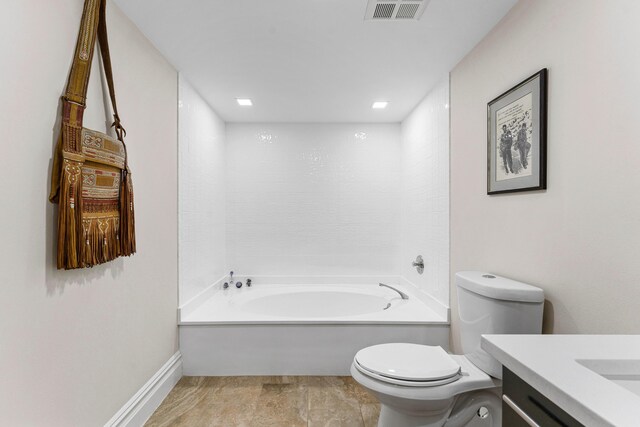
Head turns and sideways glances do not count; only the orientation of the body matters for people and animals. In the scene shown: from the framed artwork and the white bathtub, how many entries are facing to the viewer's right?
0

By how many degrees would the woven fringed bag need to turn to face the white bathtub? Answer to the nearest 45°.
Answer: approximately 90° to its left

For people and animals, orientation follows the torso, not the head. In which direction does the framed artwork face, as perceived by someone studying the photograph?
facing the viewer and to the left of the viewer

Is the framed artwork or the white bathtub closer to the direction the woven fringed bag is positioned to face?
the framed artwork

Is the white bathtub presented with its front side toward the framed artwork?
no

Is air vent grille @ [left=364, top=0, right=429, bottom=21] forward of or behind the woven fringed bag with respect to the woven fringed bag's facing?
forward

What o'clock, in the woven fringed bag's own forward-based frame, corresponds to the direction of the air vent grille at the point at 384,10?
The air vent grille is roughly at 11 o'clock from the woven fringed bag.

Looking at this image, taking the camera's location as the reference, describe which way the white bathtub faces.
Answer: facing the viewer

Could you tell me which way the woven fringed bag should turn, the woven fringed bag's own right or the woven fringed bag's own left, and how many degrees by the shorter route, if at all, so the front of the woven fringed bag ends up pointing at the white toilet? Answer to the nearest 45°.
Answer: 0° — it already faces it

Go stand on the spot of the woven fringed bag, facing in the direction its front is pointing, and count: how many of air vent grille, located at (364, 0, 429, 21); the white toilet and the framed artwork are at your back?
0

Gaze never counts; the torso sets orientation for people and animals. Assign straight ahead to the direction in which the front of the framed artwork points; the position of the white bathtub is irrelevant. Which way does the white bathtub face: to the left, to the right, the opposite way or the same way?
to the left

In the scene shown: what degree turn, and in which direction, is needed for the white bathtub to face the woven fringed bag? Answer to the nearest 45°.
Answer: approximately 45° to its right

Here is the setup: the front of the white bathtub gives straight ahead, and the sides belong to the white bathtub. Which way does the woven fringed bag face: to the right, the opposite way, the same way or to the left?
to the left

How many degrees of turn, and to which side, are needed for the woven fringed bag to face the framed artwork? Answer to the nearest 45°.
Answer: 0° — it already faces it
